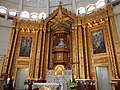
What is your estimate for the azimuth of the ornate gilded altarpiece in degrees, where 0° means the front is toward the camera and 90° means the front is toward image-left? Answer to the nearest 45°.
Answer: approximately 0°
